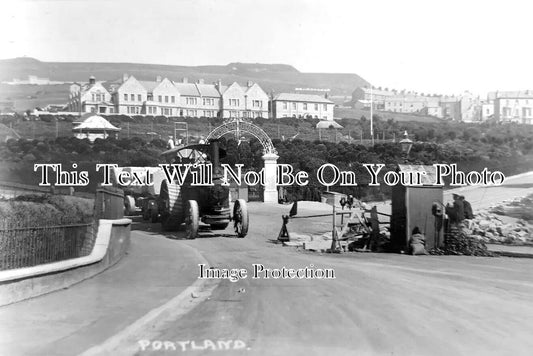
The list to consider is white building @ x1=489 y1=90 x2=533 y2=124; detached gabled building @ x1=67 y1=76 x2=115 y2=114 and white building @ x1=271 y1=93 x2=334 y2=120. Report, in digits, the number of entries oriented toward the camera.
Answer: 3

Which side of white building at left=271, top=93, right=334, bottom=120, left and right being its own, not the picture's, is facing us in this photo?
front

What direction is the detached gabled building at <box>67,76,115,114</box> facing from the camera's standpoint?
toward the camera

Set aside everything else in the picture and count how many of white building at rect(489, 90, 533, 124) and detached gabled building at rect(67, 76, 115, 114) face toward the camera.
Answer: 2

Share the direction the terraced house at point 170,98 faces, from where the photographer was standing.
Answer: facing the viewer
